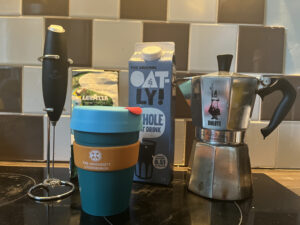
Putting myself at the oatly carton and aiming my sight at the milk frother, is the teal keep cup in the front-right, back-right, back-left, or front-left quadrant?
front-left

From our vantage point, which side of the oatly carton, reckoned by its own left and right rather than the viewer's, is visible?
front

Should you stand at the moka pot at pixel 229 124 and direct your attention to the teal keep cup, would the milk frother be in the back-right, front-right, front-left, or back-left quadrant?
front-right

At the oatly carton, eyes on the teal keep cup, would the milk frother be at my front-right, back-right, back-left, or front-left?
front-right

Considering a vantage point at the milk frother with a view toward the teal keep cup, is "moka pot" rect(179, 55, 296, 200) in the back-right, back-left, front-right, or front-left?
front-left
